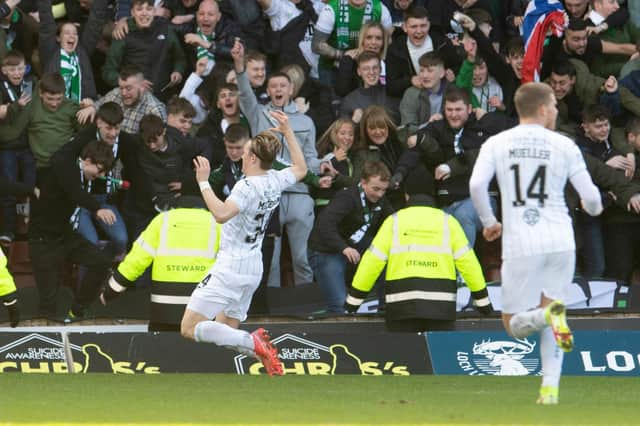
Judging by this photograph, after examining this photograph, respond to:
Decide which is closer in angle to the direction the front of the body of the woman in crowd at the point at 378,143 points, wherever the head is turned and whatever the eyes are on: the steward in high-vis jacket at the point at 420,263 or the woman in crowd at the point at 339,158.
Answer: the steward in high-vis jacket

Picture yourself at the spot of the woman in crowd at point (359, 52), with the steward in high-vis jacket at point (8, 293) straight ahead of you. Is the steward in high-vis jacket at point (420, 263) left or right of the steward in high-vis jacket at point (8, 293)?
left

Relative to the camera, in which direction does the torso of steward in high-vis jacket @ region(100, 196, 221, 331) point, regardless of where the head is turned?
away from the camera

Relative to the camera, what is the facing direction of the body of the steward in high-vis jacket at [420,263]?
away from the camera

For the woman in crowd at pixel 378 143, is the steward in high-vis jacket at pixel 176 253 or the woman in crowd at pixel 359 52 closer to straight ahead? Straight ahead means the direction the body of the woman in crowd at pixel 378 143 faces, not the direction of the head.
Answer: the steward in high-vis jacket

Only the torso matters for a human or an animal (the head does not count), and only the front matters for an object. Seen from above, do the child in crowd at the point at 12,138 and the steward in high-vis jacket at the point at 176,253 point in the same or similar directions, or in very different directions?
very different directions

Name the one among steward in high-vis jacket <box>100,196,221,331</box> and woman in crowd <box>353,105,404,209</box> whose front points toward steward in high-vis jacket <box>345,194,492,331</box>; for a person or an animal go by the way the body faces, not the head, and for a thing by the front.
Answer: the woman in crowd

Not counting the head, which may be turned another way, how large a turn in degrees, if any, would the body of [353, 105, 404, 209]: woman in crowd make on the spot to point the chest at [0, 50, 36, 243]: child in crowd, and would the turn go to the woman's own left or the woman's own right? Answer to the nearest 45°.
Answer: approximately 90° to the woman's own right

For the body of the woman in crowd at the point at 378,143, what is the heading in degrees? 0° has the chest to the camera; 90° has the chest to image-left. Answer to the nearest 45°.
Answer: approximately 0°

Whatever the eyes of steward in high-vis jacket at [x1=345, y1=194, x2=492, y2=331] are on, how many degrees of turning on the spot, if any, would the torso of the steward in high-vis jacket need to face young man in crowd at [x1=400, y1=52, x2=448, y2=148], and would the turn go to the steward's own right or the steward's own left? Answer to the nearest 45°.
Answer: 0° — they already face them

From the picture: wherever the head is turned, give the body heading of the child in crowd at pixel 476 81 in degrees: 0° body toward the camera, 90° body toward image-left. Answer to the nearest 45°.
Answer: approximately 0°
